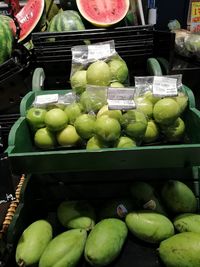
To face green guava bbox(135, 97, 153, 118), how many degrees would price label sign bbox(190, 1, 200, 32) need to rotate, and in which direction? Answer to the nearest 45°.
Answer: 0° — it already faces it

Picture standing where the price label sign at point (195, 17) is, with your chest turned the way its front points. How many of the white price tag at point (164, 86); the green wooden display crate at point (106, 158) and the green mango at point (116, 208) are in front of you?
3

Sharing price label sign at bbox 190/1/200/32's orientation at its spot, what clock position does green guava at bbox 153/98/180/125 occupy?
The green guava is roughly at 12 o'clock from the price label sign.

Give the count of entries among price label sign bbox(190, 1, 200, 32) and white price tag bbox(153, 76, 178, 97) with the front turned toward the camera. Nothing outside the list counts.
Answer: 2

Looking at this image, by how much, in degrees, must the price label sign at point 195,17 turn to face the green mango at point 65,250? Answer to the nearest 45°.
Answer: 0° — it already faces it
